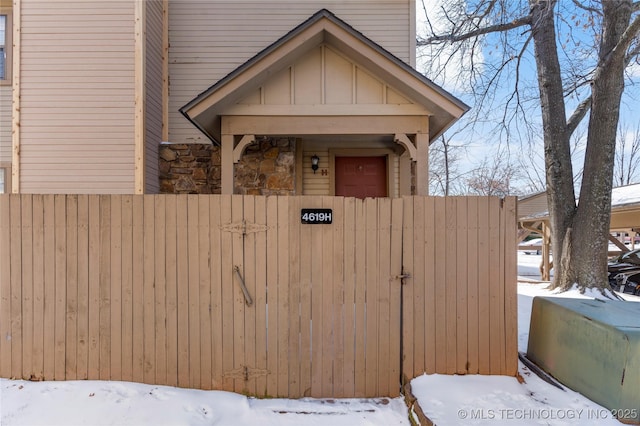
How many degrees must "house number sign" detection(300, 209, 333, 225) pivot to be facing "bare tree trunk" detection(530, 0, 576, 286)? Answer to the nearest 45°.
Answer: approximately 135° to its left

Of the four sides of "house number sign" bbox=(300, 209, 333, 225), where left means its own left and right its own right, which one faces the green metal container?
left

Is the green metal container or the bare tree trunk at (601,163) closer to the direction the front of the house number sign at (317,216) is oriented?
the green metal container

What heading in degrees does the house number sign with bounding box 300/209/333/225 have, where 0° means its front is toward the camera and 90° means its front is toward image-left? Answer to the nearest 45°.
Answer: approximately 0°

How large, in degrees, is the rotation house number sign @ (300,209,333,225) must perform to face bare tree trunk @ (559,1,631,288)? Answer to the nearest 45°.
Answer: approximately 135° to its left
